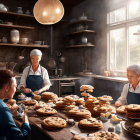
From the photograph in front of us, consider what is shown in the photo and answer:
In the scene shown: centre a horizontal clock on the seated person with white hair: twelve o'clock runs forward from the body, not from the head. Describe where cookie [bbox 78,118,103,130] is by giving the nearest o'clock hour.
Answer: The cookie is roughly at 11 o'clock from the seated person with white hair.

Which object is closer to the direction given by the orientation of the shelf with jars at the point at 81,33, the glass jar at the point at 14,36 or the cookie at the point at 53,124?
the cookie

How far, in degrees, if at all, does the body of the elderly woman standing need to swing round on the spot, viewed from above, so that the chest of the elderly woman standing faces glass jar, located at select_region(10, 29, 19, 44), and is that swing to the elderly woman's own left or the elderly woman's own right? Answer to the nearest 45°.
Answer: approximately 180°

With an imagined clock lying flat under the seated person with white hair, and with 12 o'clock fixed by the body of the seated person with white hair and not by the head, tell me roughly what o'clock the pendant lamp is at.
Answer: The pendant lamp is roughly at 1 o'clock from the seated person with white hair.

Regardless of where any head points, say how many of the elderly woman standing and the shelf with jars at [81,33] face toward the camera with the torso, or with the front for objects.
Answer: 2

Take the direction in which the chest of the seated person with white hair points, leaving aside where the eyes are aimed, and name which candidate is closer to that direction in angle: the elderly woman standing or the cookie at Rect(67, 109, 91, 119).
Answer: the cookie

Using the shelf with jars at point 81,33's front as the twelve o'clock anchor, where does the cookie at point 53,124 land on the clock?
The cookie is roughly at 12 o'clock from the shelf with jars.

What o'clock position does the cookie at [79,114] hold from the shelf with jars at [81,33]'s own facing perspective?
The cookie is roughly at 12 o'clock from the shelf with jars.
